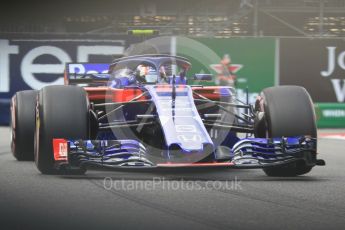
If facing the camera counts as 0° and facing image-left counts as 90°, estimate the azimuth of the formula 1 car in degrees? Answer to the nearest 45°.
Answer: approximately 0°
